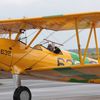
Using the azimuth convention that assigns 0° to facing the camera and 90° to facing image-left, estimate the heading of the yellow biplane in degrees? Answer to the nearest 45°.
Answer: approximately 45°
